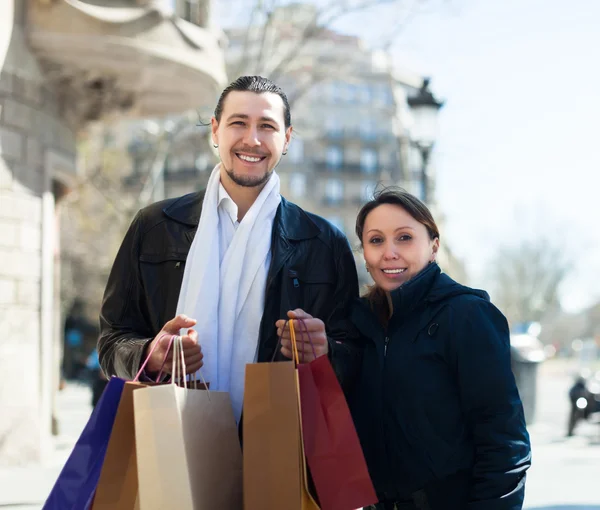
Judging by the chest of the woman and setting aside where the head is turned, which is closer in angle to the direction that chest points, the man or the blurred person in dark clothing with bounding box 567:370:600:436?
the man

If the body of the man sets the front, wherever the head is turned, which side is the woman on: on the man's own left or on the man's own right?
on the man's own left

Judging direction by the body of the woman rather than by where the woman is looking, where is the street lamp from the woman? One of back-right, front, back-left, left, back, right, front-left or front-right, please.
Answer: back-right

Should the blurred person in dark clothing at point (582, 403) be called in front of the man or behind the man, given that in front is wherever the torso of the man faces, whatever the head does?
behind

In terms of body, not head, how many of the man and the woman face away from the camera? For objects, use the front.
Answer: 0

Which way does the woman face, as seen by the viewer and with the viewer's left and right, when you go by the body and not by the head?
facing the viewer and to the left of the viewer

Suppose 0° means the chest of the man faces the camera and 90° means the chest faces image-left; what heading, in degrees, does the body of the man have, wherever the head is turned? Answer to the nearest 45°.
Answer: approximately 0°

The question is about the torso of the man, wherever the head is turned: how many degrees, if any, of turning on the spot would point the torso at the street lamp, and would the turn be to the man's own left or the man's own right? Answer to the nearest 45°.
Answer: approximately 180°
